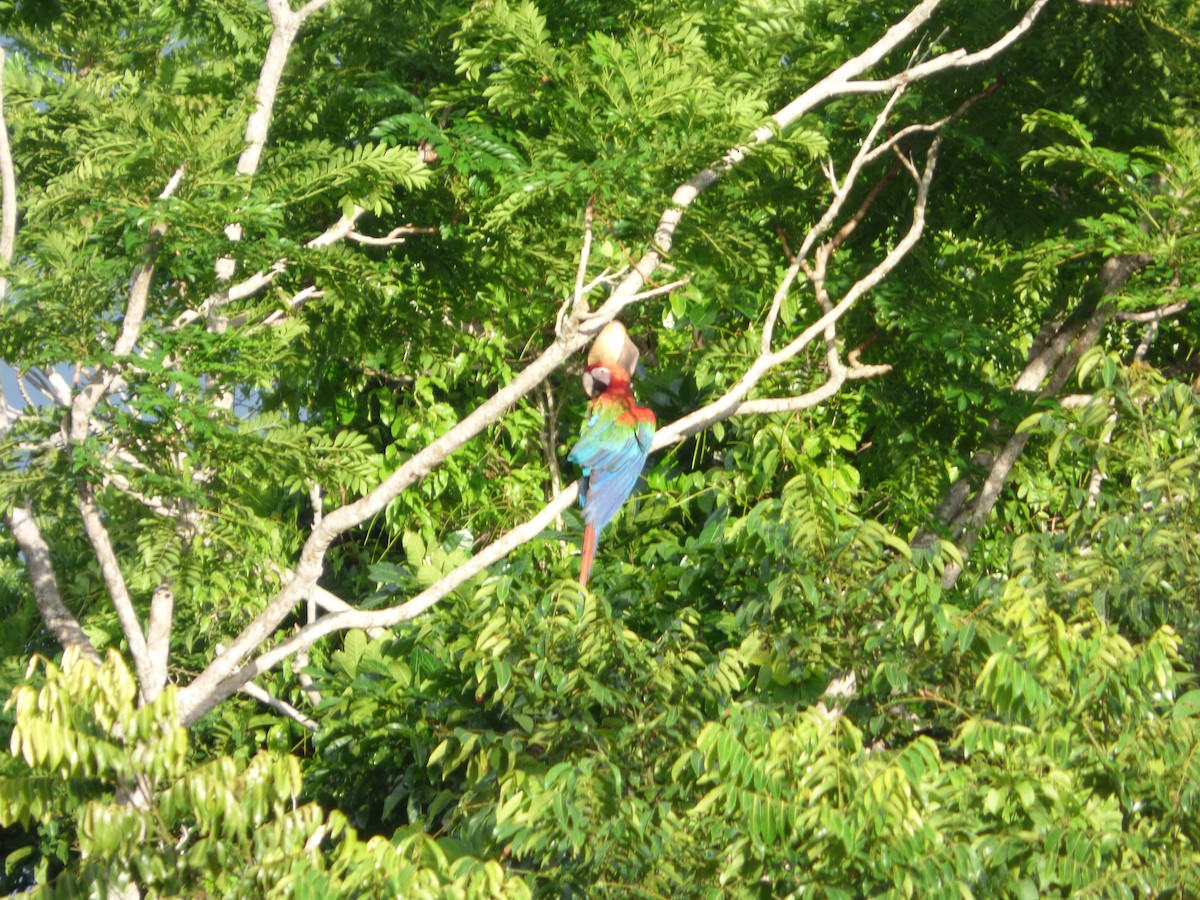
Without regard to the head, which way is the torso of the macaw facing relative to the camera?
away from the camera
